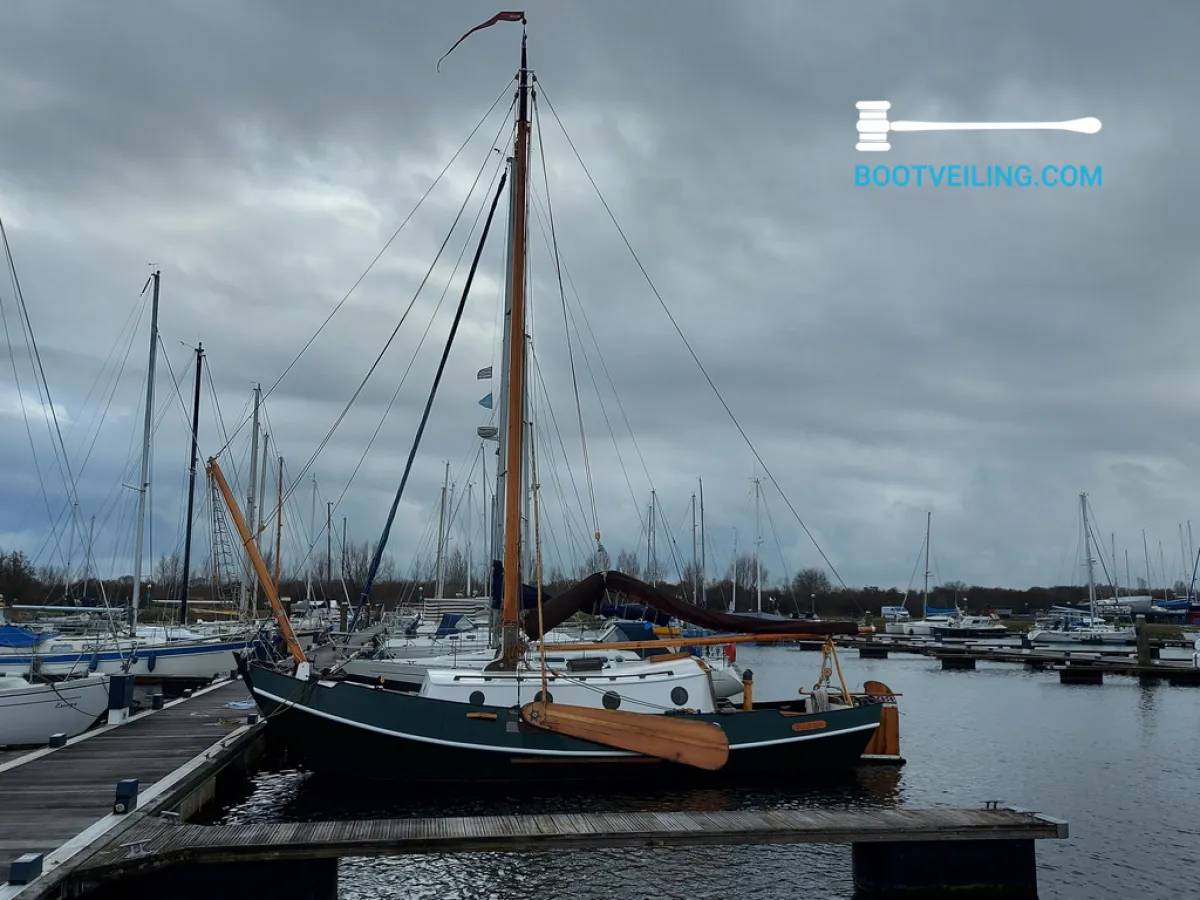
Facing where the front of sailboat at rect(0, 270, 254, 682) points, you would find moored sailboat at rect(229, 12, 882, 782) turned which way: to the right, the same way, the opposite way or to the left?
the opposite way

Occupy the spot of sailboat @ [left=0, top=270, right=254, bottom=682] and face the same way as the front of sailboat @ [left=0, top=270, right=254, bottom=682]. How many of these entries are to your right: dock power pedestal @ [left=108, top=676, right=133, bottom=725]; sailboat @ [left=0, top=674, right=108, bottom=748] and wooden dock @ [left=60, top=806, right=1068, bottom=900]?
3

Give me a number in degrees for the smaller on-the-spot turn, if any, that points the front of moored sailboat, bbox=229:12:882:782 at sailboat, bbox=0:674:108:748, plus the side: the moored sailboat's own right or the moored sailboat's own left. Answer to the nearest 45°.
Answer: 0° — it already faces it

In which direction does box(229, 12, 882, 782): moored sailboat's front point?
to the viewer's left

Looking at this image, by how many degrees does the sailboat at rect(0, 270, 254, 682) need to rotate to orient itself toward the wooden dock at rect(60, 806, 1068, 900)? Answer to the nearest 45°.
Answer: approximately 90° to its right

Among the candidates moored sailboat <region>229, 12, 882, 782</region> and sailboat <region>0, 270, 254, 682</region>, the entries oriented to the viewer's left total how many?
1

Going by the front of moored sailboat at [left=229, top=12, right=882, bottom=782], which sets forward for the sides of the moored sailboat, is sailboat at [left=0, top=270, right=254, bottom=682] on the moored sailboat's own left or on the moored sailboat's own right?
on the moored sailboat's own right

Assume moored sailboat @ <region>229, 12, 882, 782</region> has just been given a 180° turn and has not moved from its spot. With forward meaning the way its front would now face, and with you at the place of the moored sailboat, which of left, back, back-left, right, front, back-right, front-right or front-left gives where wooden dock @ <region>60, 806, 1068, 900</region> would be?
right

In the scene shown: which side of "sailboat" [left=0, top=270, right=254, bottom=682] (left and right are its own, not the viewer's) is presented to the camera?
right

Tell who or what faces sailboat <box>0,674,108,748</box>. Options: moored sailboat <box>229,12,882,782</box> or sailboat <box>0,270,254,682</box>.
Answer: the moored sailboat

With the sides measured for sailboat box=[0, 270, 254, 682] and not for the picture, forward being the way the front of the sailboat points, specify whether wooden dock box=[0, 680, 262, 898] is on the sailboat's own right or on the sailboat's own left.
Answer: on the sailboat's own right
